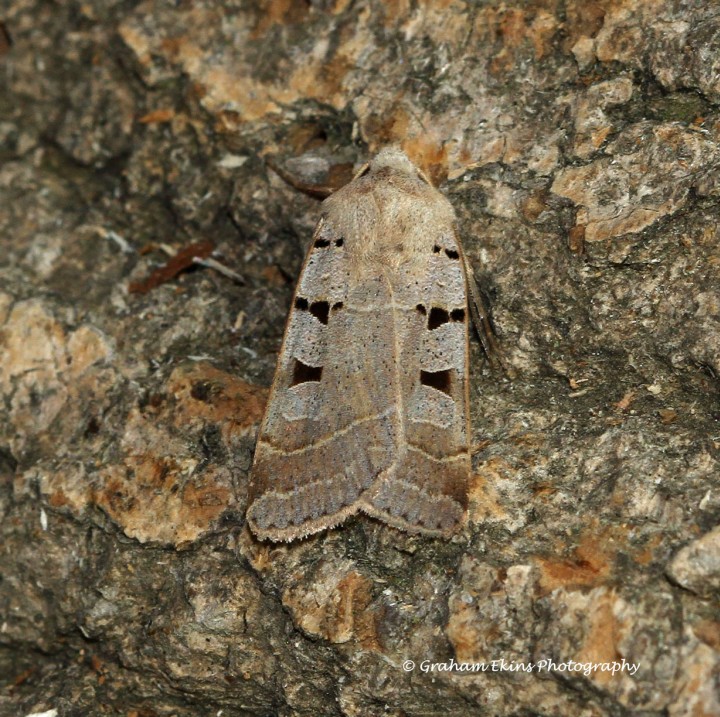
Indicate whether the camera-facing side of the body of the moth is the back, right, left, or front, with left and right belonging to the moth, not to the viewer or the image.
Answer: back
